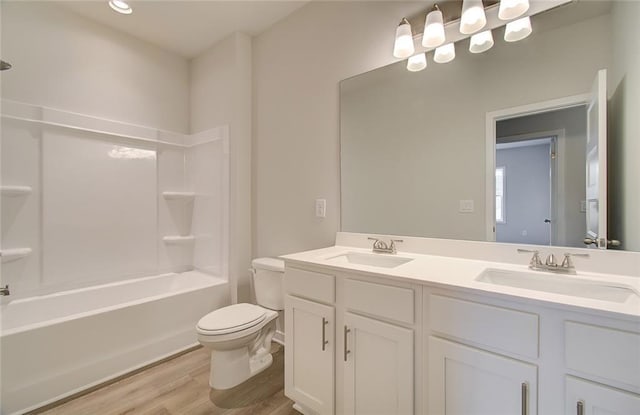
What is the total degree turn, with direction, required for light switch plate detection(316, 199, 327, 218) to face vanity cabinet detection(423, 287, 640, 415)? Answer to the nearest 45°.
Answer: approximately 90° to its left

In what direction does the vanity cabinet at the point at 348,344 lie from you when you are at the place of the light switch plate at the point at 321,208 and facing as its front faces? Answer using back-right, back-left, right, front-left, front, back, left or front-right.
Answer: front-left

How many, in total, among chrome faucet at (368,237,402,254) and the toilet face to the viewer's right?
0

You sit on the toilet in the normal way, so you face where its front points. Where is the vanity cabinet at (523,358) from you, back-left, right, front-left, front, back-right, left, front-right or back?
left

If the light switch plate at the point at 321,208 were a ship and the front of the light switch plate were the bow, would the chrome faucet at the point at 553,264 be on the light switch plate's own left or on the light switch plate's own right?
on the light switch plate's own left

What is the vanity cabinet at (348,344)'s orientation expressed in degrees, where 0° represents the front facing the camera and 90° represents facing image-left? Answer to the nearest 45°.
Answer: approximately 45°

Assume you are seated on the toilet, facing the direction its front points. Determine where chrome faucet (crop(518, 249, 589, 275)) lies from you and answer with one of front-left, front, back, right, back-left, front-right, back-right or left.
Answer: left

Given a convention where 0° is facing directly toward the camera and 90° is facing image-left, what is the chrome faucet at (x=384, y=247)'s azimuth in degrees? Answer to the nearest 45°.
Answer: approximately 45°

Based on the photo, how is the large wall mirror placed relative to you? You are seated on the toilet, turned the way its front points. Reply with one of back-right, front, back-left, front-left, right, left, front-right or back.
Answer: left

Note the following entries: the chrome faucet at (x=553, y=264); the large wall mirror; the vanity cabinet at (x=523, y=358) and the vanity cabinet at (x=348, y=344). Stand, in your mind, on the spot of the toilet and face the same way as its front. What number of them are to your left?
4

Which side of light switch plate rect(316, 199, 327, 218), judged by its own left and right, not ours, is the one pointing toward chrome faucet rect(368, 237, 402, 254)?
left

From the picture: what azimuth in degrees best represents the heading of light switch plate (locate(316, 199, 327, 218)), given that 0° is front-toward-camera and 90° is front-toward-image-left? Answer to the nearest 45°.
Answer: approximately 45°

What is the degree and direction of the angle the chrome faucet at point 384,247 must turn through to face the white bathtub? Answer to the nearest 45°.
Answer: approximately 45° to its right
